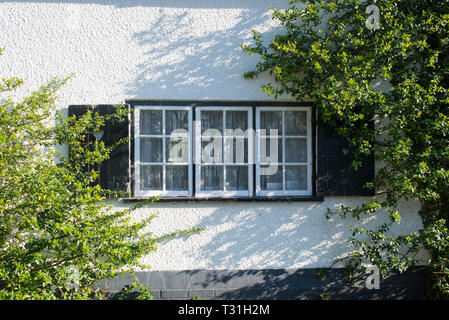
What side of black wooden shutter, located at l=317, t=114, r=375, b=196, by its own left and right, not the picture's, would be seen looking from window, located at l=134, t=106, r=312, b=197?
right

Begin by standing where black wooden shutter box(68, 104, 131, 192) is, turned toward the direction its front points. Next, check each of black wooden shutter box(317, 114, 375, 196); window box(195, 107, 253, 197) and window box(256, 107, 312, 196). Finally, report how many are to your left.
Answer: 3

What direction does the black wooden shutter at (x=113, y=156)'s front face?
toward the camera

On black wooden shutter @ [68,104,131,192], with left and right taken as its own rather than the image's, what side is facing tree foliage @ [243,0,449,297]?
left

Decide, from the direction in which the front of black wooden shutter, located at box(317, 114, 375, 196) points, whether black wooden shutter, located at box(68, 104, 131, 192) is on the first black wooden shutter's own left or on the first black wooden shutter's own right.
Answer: on the first black wooden shutter's own right

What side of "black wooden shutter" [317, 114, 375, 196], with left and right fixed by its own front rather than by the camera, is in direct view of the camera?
front

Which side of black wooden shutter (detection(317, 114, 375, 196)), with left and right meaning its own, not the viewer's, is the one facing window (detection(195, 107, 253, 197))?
right

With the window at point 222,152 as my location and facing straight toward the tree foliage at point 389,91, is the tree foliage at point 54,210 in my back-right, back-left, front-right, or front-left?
back-right

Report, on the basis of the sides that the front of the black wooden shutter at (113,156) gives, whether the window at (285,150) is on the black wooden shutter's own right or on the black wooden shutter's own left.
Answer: on the black wooden shutter's own left

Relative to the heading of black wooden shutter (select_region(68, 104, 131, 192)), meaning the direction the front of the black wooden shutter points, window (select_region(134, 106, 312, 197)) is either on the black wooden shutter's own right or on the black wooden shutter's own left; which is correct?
on the black wooden shutter's own left
